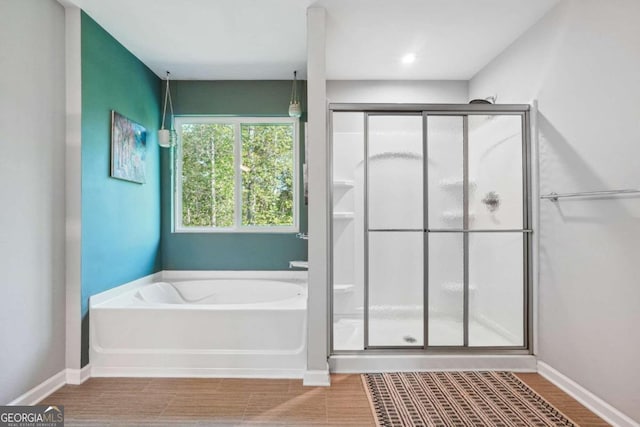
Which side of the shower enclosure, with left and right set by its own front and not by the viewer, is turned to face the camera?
front

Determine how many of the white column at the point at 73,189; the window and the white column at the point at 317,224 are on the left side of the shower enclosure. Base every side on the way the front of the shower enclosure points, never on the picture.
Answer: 0

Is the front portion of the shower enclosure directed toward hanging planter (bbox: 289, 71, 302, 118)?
no

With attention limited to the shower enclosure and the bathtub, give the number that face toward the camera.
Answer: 2

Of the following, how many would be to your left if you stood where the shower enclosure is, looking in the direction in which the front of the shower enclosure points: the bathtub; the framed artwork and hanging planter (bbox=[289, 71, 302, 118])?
0

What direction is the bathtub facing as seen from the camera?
toward the camera

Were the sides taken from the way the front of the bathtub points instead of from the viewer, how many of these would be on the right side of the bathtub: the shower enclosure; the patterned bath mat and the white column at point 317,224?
0

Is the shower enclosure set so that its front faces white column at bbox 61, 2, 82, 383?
no

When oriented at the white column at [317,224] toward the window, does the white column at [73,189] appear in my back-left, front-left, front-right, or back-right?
front-left

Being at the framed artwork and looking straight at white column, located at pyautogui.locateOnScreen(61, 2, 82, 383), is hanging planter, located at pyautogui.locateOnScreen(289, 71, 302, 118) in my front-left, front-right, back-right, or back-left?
back-left

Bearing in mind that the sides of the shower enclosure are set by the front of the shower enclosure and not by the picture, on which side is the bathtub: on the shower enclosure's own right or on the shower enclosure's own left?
on the shower enclosure's own right

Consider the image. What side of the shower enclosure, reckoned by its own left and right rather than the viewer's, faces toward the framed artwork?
right

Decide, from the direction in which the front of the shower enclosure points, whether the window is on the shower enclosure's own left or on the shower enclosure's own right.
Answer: on the shower enclosure's own right
